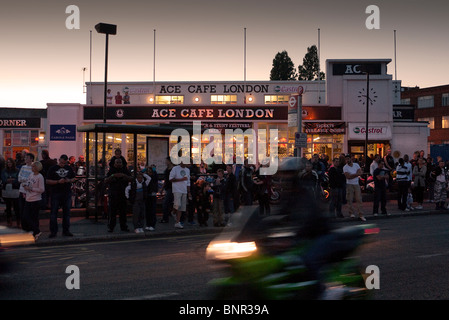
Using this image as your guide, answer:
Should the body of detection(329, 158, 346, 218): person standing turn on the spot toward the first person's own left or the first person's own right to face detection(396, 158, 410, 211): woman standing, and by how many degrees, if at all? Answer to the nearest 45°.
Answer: approximately 90° to the first person's own left

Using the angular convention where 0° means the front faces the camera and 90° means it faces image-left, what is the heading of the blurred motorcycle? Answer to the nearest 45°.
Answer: approximately 90°

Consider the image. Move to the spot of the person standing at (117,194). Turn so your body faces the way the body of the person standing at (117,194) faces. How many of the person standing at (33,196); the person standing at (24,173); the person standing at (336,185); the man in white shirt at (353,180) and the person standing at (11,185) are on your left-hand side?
2

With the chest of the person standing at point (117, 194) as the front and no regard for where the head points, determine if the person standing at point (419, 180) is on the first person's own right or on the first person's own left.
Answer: on the first person's own left

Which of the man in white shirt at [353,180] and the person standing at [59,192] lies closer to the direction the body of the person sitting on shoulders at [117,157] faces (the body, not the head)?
the person standing

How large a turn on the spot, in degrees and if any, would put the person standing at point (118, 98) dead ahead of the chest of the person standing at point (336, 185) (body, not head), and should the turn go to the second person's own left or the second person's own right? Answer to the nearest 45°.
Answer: approximately 180°

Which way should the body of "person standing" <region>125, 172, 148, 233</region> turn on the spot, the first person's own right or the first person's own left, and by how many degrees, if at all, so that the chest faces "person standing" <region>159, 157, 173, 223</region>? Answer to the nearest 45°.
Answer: approximately 135° to the first person's own left

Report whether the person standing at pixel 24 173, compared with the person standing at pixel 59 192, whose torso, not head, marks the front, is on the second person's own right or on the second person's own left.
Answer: on the second person's own right

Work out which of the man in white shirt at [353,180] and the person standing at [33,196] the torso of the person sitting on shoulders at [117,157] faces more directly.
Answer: the person standing

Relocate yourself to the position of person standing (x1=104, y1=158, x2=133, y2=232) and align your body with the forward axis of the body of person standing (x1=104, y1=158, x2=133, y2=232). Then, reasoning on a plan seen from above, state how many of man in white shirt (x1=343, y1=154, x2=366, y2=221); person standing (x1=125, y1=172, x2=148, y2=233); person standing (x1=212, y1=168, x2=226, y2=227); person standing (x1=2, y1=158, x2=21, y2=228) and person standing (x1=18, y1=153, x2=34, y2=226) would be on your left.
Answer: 3

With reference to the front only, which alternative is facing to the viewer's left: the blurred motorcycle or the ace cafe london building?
the blurred motorcycle
